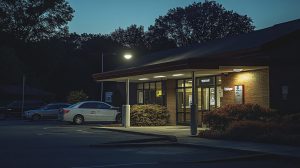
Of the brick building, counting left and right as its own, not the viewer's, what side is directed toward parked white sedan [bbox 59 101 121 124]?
right

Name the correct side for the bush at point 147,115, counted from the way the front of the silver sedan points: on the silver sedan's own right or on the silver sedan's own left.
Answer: on the silver sedan's own left

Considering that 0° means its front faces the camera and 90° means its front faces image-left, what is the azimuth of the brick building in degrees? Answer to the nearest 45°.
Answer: approximately 45°

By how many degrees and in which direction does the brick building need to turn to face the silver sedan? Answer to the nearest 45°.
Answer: approximately 90° to its right

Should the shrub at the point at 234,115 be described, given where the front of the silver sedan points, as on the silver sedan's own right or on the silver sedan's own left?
on the silver sedan's own left

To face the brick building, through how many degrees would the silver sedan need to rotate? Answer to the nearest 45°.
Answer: approximately 135° to its left

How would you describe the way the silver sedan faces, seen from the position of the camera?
facing to the left of the viewer
